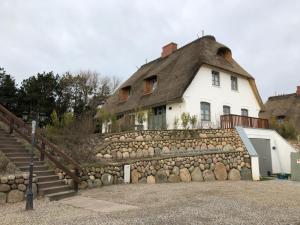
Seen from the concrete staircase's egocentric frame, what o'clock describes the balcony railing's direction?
The balcony railing is roughly at 10 o'clock from the concrete staircase.

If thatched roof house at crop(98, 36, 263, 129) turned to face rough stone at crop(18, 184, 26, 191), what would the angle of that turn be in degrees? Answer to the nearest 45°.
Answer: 0° — it already faces it

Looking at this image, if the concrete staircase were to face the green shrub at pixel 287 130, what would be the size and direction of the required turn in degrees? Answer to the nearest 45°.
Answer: approximately 45° to its left

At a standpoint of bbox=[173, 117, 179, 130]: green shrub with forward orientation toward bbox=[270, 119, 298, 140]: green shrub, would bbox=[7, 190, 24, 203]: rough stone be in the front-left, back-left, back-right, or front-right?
back-right

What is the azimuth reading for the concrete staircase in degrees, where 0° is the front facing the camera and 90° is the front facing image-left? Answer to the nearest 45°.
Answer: approximately 315°

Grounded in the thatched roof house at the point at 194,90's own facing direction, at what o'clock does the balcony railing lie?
The balcony railing is roughly at 9 o'clock from the thatched roof house.

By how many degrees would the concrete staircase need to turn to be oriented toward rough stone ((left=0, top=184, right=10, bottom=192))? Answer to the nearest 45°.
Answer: approximately 90° to its right

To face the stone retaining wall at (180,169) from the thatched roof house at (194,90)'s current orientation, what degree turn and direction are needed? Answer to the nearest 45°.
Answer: approximately 45° to its left
